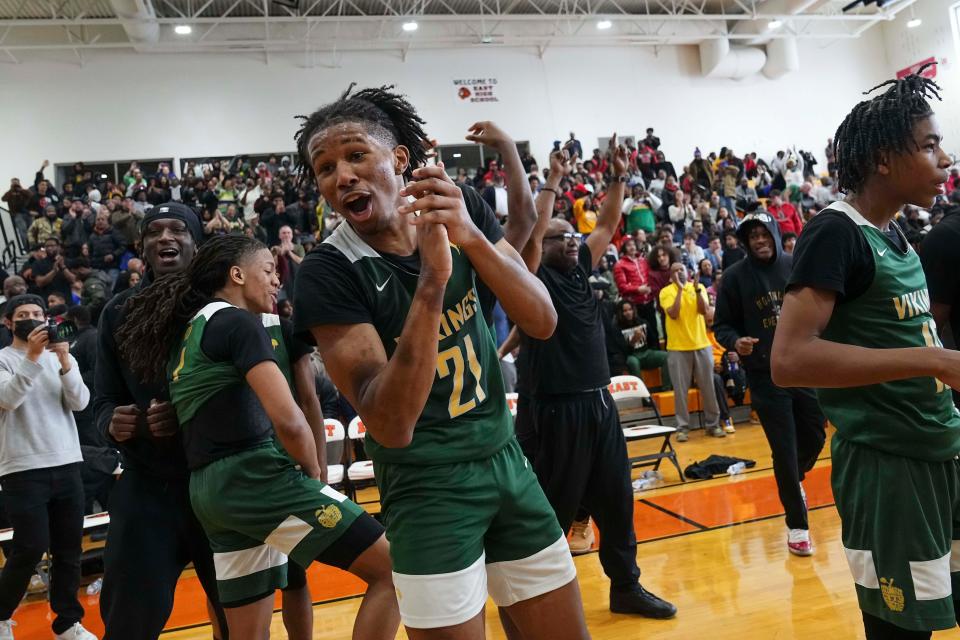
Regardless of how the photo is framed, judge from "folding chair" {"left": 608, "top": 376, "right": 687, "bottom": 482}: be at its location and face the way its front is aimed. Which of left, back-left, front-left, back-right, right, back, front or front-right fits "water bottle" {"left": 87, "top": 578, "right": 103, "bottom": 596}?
right

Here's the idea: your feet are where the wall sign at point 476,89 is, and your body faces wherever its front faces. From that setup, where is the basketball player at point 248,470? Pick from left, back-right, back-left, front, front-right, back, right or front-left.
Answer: front

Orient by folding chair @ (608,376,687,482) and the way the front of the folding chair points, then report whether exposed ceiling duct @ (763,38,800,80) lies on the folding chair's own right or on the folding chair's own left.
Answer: on the folding chair's own left

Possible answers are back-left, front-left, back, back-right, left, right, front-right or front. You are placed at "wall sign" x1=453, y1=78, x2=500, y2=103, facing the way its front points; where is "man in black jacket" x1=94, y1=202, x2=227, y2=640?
front

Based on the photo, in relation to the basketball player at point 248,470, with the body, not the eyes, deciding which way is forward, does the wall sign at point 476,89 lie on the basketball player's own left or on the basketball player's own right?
on the basketball player's own left

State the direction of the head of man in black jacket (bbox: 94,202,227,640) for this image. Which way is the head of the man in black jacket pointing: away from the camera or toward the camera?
toward the camera

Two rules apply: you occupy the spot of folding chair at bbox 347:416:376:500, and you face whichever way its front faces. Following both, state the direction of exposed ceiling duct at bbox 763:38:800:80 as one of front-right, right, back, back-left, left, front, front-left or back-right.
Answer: left

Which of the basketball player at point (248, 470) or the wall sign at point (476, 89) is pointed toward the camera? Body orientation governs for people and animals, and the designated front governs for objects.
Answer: the wall sign

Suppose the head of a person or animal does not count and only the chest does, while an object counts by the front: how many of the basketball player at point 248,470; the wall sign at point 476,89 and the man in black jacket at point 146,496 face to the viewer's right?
1

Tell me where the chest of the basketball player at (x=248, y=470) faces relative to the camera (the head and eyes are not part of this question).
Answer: to the viewer's right

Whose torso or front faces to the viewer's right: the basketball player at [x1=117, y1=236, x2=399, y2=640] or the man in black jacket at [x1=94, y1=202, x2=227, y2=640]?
the basketball player

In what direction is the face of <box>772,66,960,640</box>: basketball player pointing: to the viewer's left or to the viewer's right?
to the viewer's right

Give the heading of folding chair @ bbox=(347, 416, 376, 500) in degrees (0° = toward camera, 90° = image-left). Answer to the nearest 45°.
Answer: approximately 315°

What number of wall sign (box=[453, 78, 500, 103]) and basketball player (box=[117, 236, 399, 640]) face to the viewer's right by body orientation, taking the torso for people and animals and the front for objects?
1

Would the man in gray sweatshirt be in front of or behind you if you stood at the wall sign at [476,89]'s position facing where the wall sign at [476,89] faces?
in front

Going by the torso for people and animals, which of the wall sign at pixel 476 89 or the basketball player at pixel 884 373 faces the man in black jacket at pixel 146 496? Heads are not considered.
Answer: the wall sign

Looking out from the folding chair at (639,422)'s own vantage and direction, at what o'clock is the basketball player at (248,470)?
The basketball player is roughly at 2 o'clock from the folding chair.
